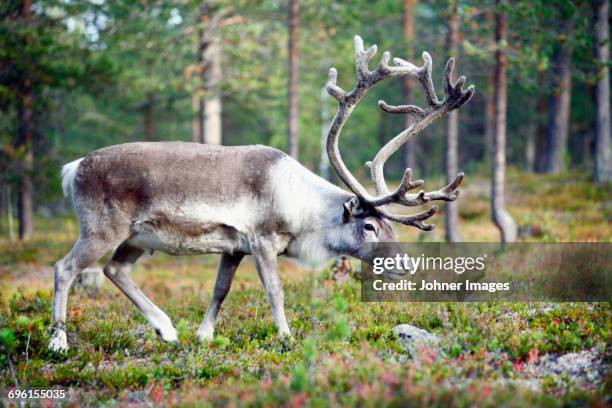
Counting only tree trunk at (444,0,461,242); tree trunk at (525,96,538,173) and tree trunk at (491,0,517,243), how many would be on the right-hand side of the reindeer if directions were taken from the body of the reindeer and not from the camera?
0

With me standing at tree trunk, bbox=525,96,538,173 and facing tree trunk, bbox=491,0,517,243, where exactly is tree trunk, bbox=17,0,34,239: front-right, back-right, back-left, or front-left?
front-right

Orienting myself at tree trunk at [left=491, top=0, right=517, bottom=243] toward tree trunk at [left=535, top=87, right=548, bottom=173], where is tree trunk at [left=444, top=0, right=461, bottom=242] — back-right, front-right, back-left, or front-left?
front-left

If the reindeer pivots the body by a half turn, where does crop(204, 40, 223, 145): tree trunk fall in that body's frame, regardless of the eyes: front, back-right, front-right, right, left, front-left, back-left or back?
right

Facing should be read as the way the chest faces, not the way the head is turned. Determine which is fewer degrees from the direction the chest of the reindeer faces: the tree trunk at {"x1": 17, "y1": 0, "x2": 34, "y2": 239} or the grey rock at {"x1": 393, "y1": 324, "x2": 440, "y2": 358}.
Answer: the grey rock

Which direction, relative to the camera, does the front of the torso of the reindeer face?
to the viewer's right

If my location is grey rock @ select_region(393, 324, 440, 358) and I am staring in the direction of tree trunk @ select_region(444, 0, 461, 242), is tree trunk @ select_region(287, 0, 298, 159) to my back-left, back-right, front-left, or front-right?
front-left
